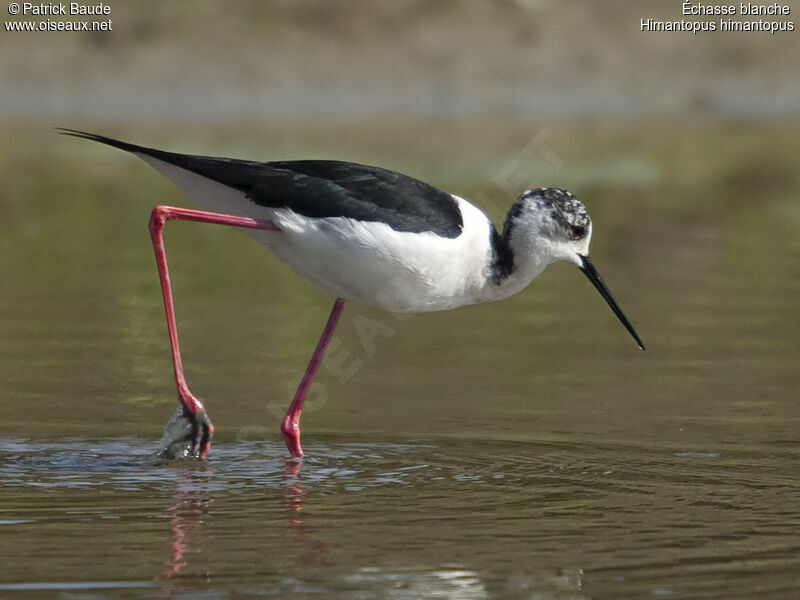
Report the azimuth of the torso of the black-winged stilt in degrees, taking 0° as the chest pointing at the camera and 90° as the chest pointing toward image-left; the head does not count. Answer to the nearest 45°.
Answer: approximately 270°
